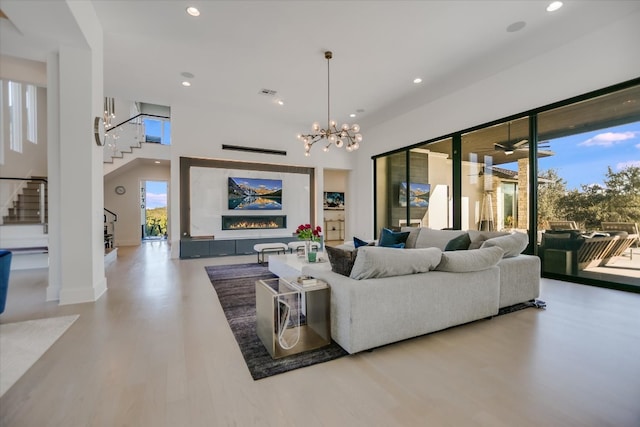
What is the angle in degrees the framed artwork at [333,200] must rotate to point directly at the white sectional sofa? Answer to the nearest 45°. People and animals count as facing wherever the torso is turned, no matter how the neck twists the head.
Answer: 0° — it already faces it

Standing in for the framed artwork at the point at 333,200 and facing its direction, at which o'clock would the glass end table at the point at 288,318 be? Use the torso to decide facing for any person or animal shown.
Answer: The glass end table is roughly at 12 o'clock from the framed artwork.

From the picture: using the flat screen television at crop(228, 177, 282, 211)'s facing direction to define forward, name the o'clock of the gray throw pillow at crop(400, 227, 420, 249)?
The gray throw pillow is roughly at 11 o'clock from the flat screen television.

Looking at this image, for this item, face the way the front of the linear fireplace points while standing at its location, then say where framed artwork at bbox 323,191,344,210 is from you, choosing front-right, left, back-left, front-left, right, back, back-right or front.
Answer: back-left

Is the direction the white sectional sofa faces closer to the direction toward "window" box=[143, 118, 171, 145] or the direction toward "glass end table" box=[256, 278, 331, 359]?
the window

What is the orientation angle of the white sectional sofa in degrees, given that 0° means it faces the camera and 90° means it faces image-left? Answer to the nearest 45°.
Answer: approximately 135°

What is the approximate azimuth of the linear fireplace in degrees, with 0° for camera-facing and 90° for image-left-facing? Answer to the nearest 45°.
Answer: approximately 0°

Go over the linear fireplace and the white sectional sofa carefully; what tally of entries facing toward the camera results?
1

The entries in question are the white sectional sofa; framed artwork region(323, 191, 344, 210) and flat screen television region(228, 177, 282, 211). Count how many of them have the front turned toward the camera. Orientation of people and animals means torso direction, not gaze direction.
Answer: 2

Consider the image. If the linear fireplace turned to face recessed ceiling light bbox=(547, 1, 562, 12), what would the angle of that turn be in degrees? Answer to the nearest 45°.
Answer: approximately 45° to its left
